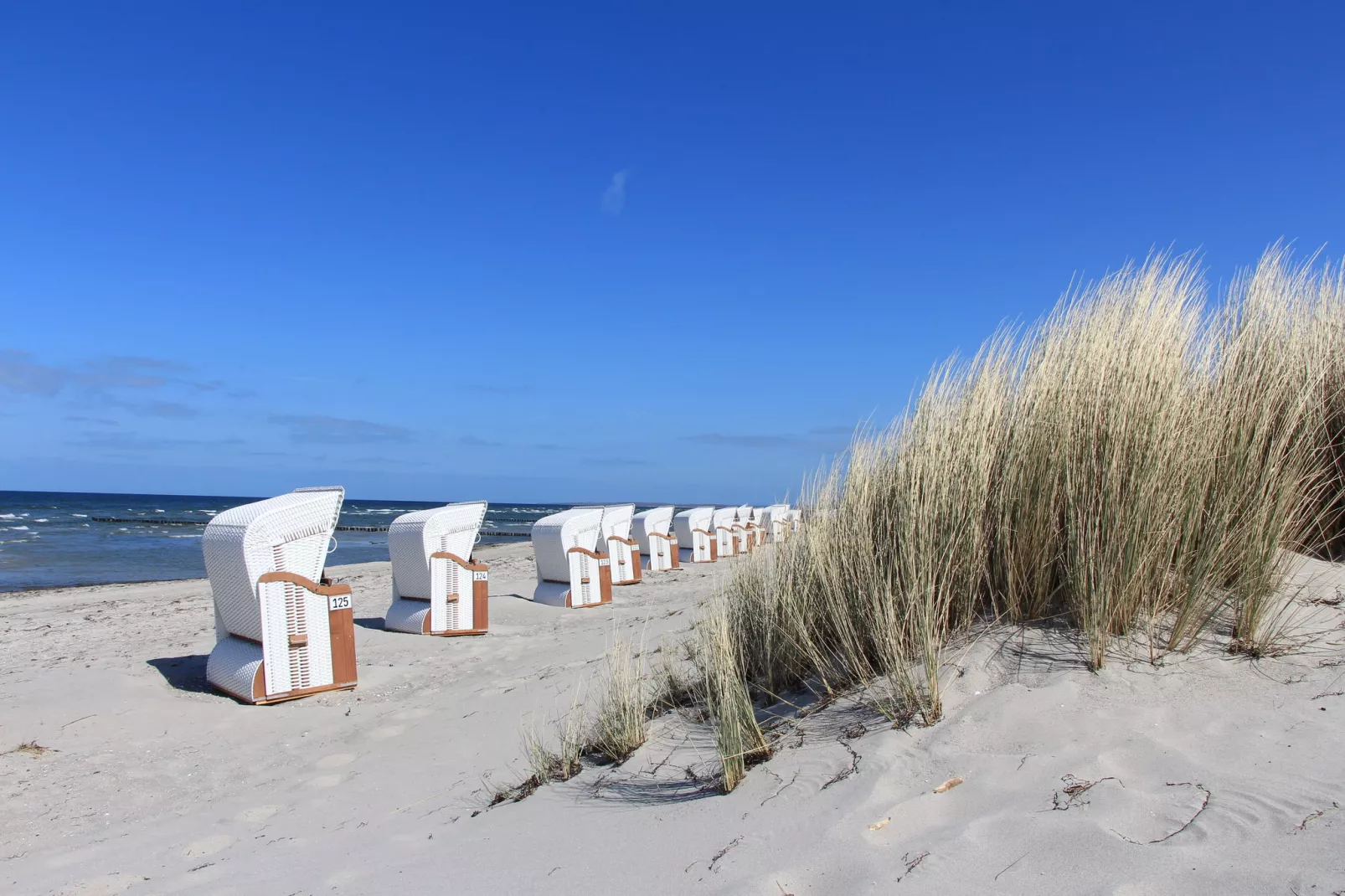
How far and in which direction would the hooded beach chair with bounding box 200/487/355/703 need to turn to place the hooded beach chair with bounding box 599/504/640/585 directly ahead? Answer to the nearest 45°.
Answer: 0° — it already faces it

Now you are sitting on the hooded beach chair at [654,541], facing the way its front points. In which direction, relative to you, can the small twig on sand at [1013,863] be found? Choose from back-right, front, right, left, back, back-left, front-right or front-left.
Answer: back-right

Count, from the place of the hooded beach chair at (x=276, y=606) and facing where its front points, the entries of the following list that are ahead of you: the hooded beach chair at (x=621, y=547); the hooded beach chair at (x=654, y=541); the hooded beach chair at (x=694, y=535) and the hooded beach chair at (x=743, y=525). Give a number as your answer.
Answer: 4

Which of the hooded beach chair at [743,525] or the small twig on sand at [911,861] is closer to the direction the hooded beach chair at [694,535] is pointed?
the hooded beach chair
